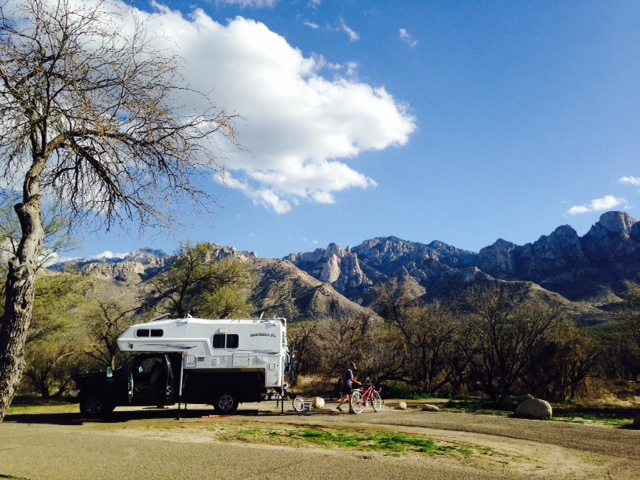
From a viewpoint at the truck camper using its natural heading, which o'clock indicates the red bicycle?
The red bicycle is roughly at 6 o'clock from the truck camper.

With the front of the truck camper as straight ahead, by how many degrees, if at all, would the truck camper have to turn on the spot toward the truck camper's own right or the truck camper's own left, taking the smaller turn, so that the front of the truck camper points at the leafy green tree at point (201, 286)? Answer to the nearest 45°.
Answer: approximately 90° to the truck camper's own right

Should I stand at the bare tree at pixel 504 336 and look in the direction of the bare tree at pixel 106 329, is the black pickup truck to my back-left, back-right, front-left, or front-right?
front-left

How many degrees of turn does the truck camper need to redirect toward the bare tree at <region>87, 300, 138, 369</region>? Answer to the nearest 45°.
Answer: approximately 90° to its right

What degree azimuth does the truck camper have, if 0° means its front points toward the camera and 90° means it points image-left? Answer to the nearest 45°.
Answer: approximately 90°

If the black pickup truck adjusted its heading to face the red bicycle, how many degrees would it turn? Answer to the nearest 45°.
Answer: approximately 180°

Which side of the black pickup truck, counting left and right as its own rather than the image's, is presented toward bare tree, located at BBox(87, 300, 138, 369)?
right

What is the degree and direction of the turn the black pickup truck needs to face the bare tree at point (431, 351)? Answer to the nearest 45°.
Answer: approximately 135° to its right

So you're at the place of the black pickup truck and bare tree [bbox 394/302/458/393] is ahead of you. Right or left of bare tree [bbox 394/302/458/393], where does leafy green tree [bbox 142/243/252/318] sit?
left

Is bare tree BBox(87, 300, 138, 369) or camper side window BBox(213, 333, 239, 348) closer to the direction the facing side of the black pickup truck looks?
the bare tree
